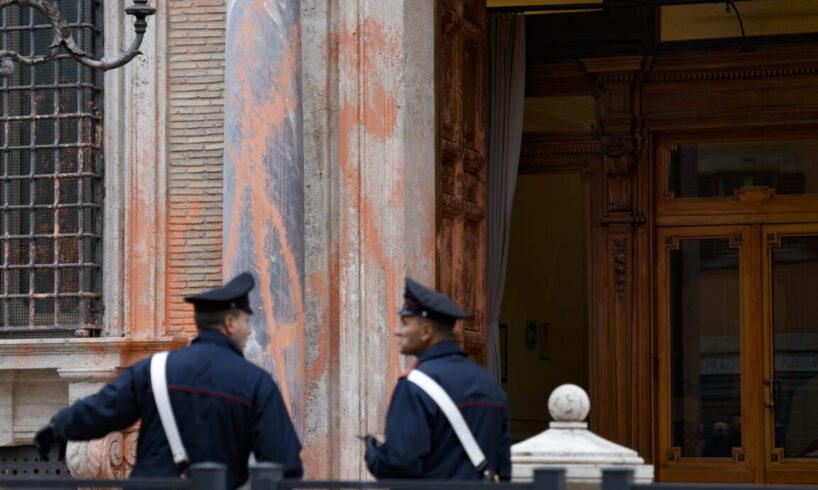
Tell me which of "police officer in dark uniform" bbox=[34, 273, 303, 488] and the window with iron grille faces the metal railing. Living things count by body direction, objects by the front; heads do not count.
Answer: the window with iron grille

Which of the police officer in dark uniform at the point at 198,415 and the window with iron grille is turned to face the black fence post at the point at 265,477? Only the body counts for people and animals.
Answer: the window with iron grille

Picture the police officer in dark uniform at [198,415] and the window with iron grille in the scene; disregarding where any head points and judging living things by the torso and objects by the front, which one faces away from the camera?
the police officer in dark uniform

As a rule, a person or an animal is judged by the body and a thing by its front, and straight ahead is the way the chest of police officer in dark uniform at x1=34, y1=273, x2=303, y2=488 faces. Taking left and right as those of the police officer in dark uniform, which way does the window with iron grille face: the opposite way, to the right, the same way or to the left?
the opposite way

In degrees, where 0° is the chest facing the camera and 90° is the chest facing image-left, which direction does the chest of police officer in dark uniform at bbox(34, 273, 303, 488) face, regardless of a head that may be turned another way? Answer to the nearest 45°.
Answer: approximately 180°

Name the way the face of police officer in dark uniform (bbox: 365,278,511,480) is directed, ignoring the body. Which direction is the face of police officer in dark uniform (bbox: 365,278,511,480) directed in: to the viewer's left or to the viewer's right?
to the viewer's left

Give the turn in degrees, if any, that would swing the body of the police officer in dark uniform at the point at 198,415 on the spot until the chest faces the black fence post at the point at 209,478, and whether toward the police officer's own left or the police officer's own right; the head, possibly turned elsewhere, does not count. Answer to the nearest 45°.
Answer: approximately 180°

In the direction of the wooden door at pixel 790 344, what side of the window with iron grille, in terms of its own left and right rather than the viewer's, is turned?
left

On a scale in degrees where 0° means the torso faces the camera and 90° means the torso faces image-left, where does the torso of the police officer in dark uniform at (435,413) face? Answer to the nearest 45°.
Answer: approximately 135°

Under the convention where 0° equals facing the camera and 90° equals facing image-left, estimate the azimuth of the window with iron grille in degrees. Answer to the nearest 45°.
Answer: approximately 0°

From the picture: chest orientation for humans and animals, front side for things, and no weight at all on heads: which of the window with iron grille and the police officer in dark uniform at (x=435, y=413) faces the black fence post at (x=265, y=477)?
the window with iron grille

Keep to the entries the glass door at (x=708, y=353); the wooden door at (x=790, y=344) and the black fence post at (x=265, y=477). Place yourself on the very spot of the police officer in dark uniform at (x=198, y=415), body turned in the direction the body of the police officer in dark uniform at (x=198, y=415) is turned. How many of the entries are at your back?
1

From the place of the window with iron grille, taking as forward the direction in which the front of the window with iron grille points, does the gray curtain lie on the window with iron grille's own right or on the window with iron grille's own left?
on the window with iron grille's own left

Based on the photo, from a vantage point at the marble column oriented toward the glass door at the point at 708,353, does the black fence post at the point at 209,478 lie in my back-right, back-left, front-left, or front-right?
back-right

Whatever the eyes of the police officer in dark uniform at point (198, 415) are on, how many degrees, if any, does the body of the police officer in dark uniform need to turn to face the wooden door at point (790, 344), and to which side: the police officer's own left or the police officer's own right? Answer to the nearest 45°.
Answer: approximately 45° to the police officer's own right

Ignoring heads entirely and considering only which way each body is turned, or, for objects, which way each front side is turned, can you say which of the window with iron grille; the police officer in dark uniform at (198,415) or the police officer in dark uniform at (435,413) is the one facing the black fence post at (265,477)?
the window with iron grille
